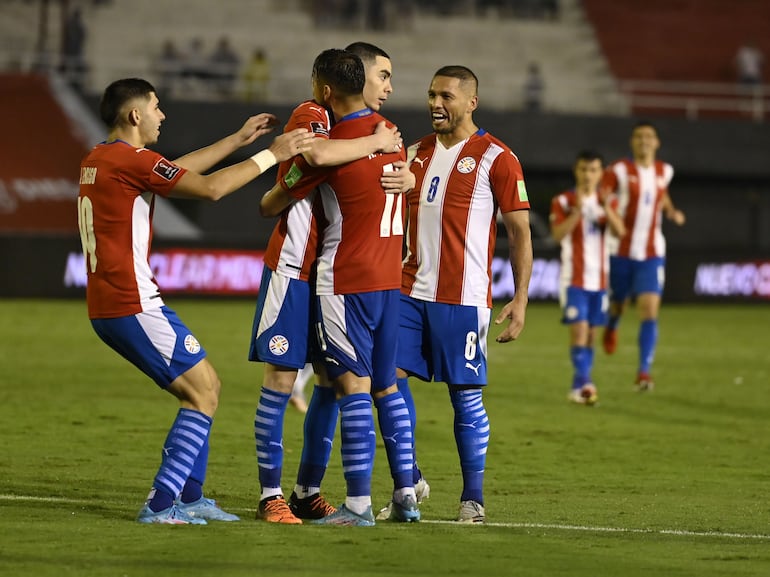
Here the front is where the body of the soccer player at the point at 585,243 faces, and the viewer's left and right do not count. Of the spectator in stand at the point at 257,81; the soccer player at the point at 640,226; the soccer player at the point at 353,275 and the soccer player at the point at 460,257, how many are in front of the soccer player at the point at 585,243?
2

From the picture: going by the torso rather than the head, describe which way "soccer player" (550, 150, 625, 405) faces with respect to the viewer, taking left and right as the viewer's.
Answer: facing the viewer

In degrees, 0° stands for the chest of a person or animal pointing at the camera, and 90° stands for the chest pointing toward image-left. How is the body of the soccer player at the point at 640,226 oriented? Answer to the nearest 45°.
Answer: approximately 0°

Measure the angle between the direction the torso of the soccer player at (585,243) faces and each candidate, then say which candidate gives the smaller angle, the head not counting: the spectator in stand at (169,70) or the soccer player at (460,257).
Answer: the soccer player

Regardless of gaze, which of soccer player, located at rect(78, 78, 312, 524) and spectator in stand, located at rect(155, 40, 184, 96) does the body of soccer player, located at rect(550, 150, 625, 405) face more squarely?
the soccer player

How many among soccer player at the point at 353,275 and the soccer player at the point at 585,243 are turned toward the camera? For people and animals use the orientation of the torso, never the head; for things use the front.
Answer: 1

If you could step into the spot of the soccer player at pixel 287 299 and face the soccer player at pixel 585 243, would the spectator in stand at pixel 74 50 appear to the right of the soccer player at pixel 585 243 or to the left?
left

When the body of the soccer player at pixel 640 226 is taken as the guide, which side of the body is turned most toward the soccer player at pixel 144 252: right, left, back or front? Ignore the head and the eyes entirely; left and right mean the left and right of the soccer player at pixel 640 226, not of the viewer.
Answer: front

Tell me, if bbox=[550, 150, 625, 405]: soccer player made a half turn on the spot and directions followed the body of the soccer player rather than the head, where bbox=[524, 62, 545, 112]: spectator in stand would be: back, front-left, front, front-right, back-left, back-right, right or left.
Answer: front
